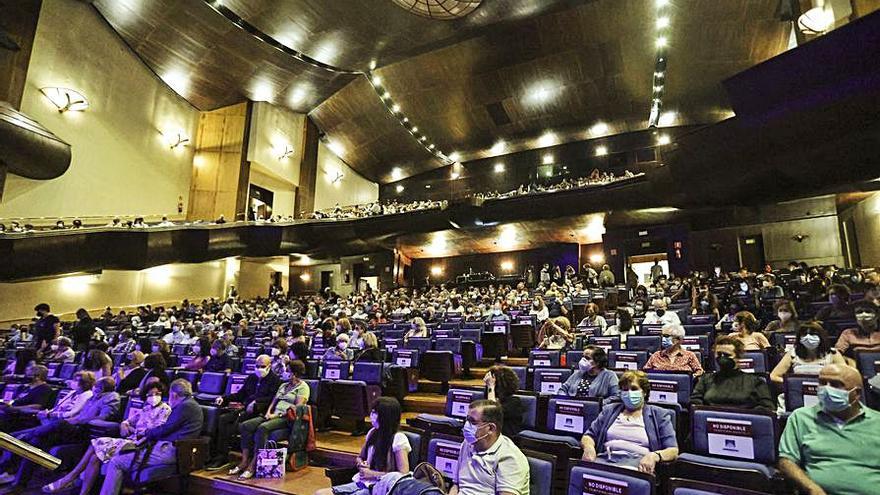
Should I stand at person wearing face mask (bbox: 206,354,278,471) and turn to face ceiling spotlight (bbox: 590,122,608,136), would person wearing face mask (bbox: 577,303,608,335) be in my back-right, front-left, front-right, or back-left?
front-right

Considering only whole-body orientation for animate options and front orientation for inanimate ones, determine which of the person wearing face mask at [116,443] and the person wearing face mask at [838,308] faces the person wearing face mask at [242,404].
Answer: the person wearing face mask at [838,308]

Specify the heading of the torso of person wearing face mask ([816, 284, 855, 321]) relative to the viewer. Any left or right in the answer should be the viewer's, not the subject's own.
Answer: facing the viewer and to the left of the viewer

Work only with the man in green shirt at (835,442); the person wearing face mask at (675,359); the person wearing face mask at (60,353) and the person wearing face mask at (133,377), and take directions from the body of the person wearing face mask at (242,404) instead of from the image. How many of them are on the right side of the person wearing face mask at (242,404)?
2

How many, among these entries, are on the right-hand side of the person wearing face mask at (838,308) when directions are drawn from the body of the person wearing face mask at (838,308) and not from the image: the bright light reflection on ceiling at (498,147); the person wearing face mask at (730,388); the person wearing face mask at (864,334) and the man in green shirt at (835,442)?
1

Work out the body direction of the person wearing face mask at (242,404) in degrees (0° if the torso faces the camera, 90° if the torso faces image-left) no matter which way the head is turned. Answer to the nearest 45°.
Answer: approximately 45°

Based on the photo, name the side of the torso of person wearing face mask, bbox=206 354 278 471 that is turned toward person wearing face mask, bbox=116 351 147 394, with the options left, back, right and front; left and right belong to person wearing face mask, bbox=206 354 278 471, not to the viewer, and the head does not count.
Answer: right

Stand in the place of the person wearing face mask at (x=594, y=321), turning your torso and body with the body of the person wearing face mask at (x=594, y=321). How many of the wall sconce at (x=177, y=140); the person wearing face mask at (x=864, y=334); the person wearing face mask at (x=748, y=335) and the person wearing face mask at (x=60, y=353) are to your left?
2

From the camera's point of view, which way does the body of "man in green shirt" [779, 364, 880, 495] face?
toward the camera

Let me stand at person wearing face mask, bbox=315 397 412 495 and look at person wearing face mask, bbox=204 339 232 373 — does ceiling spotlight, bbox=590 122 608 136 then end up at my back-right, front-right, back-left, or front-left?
front-right
